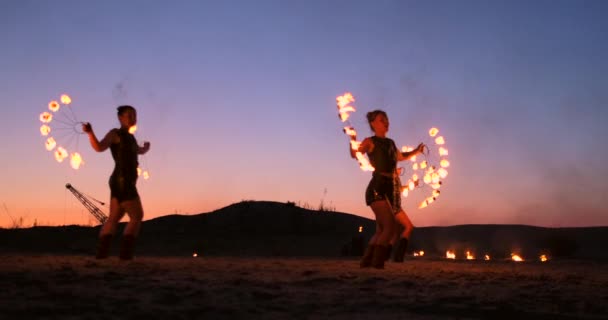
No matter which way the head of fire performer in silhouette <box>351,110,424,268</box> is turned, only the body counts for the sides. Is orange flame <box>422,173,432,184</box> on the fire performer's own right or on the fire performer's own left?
on the fire performer's own left

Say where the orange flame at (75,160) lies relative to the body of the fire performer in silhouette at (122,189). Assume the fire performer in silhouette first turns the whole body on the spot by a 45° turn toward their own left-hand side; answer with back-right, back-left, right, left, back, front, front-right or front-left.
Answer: back-left

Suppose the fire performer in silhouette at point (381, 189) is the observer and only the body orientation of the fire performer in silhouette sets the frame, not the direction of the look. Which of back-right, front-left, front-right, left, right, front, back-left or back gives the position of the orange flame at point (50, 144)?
back-right

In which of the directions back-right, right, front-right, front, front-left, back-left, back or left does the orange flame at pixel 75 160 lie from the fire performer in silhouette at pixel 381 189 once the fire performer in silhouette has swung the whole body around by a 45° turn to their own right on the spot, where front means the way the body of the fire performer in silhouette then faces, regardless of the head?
right

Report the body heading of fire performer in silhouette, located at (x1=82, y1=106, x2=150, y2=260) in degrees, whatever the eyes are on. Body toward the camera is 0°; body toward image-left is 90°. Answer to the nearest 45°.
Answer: approximately 315°

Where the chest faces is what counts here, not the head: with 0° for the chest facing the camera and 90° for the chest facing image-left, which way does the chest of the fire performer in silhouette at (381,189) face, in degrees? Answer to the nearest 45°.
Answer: approximately 315°

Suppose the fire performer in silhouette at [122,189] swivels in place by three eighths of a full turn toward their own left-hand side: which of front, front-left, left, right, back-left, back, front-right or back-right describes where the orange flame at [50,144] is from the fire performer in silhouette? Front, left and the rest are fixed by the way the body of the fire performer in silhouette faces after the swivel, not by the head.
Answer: front-left

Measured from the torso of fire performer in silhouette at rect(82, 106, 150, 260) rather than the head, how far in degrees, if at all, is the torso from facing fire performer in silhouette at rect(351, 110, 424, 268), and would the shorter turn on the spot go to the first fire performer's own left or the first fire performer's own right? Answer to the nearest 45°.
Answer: approximately 45° to the first fire performer's own left

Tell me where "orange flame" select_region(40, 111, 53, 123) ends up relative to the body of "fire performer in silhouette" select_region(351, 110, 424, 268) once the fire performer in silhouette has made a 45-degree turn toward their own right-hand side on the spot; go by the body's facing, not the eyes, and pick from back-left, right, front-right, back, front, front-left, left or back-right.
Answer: right

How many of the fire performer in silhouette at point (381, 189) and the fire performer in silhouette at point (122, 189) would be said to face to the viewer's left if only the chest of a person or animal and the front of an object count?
0
